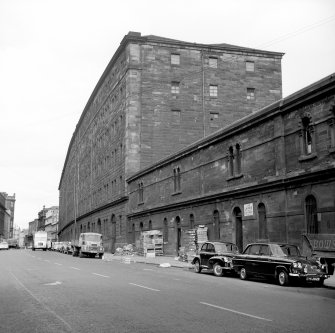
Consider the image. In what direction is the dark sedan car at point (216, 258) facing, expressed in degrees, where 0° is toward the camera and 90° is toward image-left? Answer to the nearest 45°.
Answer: approximately 315°

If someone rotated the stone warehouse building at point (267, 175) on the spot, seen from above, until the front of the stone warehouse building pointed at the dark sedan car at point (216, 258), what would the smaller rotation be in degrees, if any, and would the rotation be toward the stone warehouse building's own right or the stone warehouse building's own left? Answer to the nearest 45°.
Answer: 0° — it already faces it

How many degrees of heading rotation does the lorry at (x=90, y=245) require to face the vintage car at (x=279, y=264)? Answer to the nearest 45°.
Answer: approximately 45° to its right

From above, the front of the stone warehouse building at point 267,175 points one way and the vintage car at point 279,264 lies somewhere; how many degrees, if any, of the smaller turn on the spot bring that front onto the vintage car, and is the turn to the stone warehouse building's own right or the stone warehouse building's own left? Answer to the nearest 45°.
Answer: approximately 45° to the stone warehouse building's own left

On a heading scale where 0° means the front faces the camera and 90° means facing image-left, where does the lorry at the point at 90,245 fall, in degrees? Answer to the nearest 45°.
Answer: approximately 315°

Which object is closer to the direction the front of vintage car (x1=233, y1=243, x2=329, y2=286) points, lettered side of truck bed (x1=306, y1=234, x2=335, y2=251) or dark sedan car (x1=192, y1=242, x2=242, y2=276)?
the lettered side of truck bed

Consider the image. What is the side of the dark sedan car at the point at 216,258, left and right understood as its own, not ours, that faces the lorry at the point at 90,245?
back

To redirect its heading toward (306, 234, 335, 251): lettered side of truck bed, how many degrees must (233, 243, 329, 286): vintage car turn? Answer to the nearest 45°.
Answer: approximately 45° to its left

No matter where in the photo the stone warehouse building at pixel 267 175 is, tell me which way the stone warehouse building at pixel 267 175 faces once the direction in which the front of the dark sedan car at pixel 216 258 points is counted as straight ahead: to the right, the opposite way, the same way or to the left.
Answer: to the right
